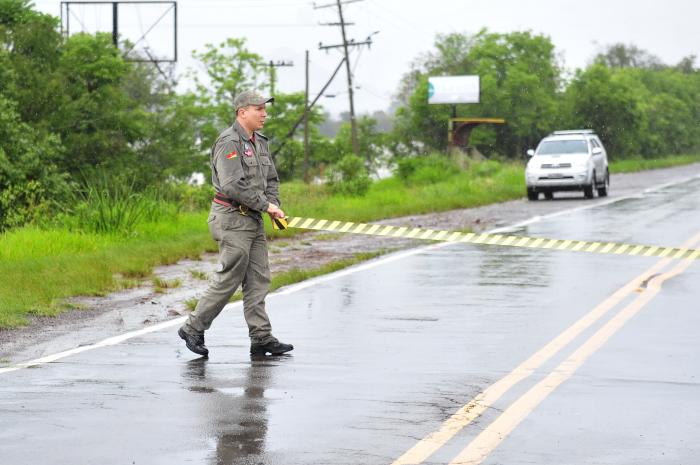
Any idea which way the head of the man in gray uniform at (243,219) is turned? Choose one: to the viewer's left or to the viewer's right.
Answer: to the viewer's right

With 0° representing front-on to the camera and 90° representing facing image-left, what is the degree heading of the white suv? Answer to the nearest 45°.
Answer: approximately 0°

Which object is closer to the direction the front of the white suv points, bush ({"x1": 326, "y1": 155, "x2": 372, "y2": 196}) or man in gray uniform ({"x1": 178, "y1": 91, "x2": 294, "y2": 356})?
the man in gray uniform

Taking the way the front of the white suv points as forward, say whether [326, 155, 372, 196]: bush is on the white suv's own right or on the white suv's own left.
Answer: on the white suv's own right

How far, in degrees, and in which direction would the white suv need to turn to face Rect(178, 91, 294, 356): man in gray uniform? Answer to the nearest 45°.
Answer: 0° — it already faces them

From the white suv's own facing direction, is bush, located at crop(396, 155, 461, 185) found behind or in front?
behind

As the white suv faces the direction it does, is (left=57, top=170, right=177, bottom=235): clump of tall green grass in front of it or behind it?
in front
